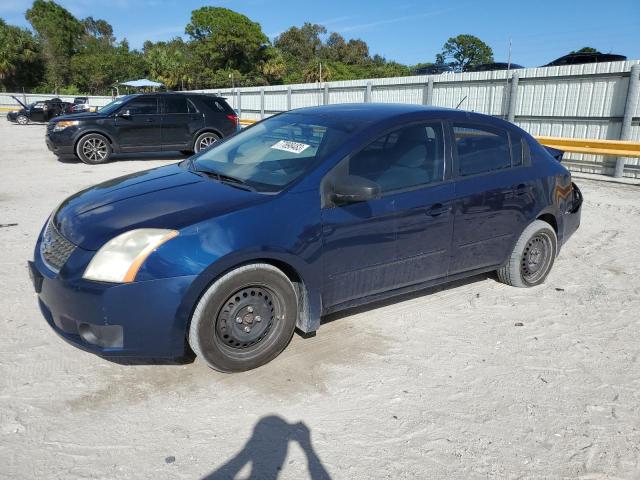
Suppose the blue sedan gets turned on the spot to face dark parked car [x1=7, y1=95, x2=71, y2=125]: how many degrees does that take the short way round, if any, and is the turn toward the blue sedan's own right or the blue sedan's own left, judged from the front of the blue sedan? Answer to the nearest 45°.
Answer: approximately 90° to the blue sedan's own right

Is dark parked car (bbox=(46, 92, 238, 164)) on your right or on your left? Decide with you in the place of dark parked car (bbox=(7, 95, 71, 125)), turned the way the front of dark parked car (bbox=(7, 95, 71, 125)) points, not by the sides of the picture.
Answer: on your left

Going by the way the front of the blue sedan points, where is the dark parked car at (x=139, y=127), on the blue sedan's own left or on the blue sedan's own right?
on the blue sedan's own right

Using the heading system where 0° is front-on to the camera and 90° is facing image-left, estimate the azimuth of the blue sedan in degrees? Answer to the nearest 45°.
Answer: approximately 45°

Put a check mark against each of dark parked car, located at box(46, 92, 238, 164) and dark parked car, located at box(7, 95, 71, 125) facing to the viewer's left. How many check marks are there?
2

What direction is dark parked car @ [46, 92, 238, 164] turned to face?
to the viewer's left

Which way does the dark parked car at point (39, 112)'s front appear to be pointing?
to the viewer's left

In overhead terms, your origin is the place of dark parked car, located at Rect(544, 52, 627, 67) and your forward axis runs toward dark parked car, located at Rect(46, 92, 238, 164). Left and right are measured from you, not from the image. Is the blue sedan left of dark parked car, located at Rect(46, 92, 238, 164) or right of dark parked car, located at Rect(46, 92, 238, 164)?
left

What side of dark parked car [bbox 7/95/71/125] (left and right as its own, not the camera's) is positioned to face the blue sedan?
left

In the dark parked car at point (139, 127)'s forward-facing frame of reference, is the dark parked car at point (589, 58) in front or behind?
behind

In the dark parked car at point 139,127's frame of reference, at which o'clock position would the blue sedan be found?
The blue sedan is roughly at 9 o'clock from the dark parked car.
